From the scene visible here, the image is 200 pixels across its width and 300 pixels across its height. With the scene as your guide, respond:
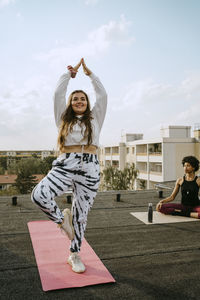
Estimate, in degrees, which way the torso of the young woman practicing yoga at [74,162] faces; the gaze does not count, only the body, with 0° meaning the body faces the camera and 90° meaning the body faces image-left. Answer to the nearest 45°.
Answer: approximately 0°

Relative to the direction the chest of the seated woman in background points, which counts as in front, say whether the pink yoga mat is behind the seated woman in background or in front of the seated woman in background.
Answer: in front

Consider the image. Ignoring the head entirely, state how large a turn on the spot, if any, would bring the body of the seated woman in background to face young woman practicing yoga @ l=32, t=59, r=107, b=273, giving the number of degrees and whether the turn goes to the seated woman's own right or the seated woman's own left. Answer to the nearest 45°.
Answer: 0° — they already face them

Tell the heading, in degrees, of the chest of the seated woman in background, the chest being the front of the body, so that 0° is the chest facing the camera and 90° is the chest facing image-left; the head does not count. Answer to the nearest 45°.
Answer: approximately 0°

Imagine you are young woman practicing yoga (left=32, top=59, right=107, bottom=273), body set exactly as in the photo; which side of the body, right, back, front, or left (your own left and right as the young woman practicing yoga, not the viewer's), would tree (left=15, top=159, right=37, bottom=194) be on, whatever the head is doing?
back
